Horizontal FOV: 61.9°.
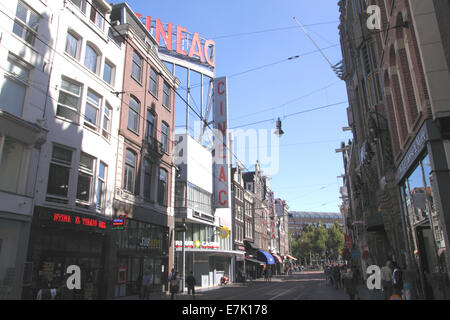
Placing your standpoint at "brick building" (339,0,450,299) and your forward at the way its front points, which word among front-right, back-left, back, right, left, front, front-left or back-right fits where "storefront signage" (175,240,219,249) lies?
front-right

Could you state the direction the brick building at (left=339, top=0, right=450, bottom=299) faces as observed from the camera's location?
facing to the left of the viewer
